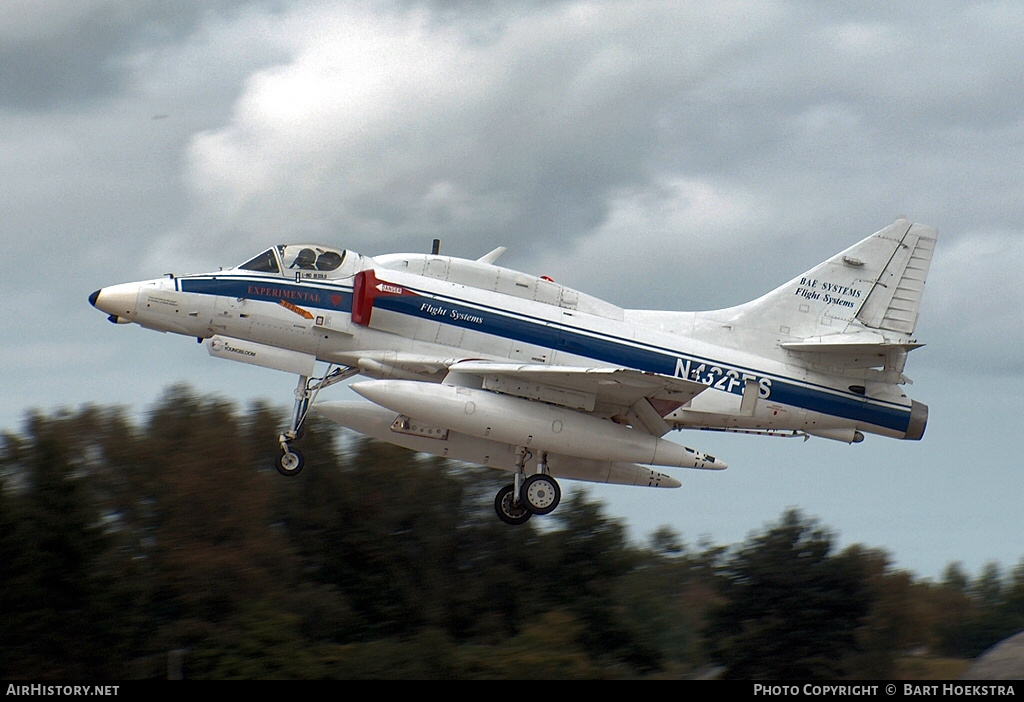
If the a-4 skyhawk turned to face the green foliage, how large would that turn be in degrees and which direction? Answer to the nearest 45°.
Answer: approximately 135° to its right

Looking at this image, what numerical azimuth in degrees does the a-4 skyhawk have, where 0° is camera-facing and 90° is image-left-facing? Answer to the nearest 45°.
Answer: approximately 90°
